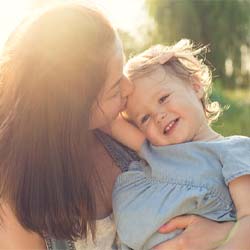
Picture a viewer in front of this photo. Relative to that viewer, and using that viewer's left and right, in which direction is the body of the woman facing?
facing to the right of the viewer
